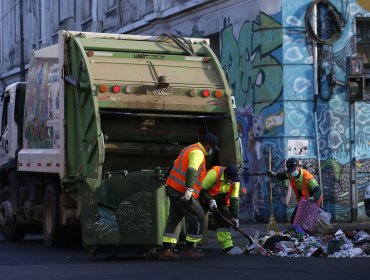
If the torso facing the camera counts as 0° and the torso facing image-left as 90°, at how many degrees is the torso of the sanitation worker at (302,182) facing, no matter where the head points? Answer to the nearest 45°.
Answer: approximately 45°

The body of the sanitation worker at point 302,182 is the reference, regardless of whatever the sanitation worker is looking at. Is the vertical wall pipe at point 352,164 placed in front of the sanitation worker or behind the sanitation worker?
behind

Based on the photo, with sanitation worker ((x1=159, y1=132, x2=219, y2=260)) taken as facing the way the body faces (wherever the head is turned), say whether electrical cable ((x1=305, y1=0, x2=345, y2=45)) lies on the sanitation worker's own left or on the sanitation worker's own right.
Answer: on the sanitation worker's own left

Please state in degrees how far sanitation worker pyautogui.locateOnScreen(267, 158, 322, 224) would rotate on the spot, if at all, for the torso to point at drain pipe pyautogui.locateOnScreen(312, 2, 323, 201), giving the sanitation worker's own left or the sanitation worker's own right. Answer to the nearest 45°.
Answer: approximately 135° to the sanitation worker's own right

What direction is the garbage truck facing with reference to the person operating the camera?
facing away from the viewer and to the left of the viewer
